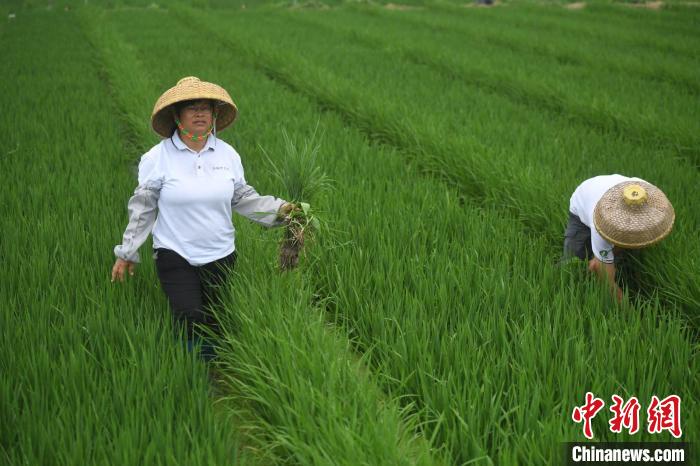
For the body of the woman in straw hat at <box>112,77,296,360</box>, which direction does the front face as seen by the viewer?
toward the camera

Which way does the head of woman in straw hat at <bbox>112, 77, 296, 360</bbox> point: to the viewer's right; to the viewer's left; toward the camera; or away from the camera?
toward the camera

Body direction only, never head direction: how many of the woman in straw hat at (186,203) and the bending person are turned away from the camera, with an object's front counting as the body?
0

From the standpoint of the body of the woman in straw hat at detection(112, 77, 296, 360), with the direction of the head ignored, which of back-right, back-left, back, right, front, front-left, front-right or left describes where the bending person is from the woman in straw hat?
left

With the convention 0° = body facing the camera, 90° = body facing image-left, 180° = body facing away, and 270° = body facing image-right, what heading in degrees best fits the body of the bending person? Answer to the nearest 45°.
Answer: approximately 315°
